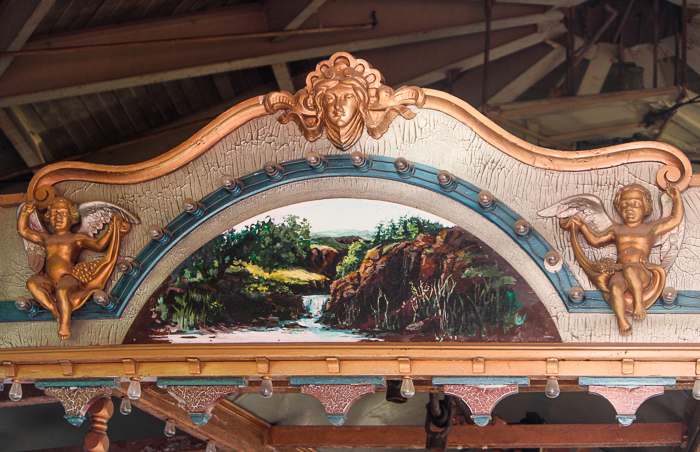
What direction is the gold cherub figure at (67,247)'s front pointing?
toward the camera

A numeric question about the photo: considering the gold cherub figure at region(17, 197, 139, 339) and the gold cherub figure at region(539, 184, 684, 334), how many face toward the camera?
2

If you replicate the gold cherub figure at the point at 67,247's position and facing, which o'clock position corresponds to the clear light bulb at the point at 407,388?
The clear light bulb is roughly at 10 o'clock from the gold cherub figure.

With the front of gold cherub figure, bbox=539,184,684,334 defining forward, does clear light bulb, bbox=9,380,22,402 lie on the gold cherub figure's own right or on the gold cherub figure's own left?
on the gold cherub figure's own right

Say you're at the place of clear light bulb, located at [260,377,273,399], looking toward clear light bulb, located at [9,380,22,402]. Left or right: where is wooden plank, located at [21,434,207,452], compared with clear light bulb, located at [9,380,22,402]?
right

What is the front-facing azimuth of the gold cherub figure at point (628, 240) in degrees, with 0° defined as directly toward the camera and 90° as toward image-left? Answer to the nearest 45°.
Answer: approximately 0°

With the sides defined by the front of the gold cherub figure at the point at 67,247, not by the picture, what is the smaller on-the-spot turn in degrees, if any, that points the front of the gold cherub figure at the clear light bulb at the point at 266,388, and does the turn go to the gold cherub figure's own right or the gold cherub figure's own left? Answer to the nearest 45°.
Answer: approximately 45° to the gold cherub figure's own left

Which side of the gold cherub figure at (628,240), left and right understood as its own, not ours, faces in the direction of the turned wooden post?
right

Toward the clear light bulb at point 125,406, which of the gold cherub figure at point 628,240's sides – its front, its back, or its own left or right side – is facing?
right

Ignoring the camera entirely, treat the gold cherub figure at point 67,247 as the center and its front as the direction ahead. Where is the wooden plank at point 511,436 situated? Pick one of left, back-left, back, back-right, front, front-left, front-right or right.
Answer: left

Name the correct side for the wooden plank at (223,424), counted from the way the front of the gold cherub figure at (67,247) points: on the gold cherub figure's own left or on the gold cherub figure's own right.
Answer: on the gold cherub figure's own left
